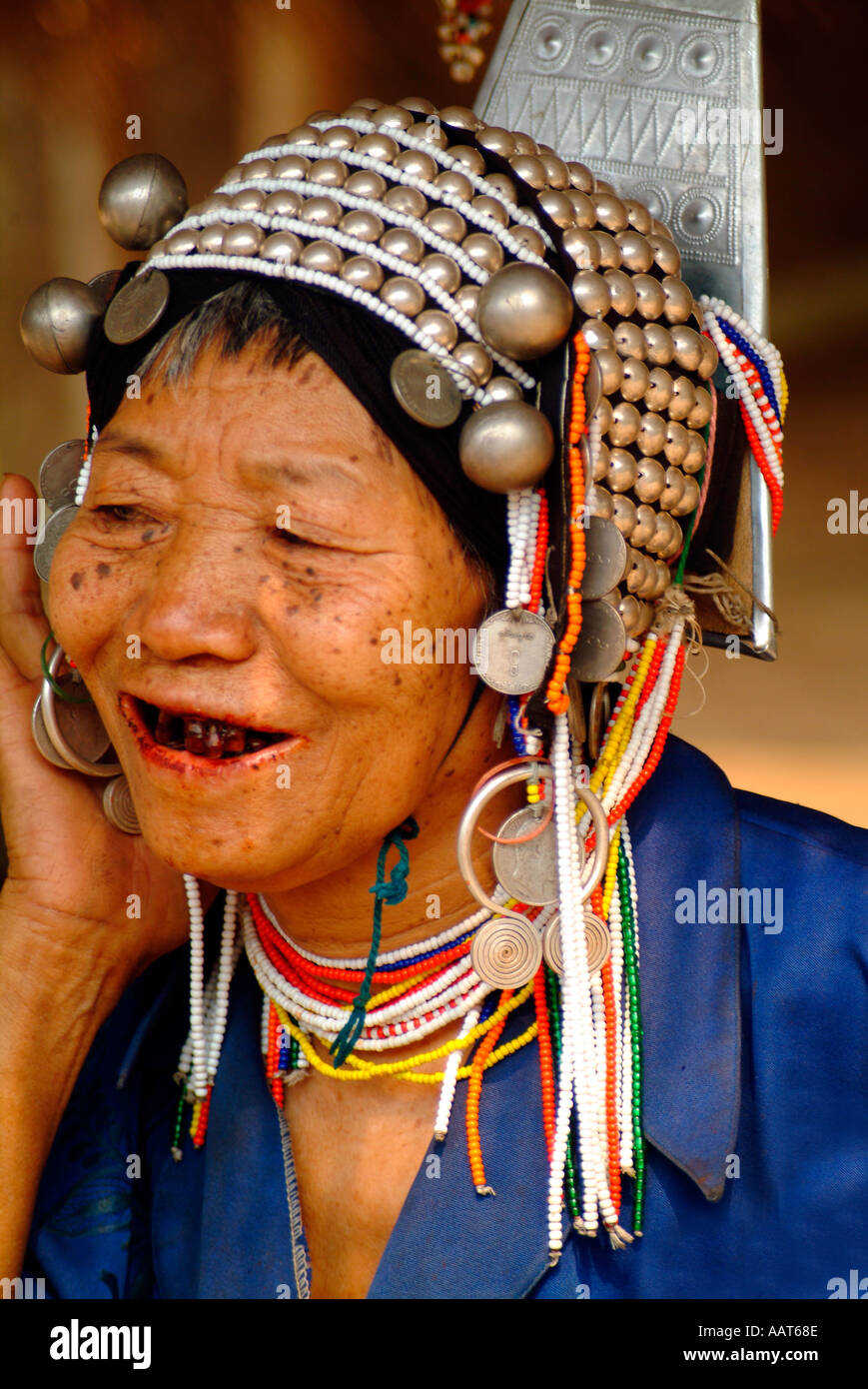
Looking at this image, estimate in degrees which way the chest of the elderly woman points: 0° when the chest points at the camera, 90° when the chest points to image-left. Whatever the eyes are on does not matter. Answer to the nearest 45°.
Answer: approximately 45°

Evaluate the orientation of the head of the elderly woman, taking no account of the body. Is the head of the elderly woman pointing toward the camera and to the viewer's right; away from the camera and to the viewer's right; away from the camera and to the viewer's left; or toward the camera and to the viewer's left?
toward the camera and to the viewer's left
